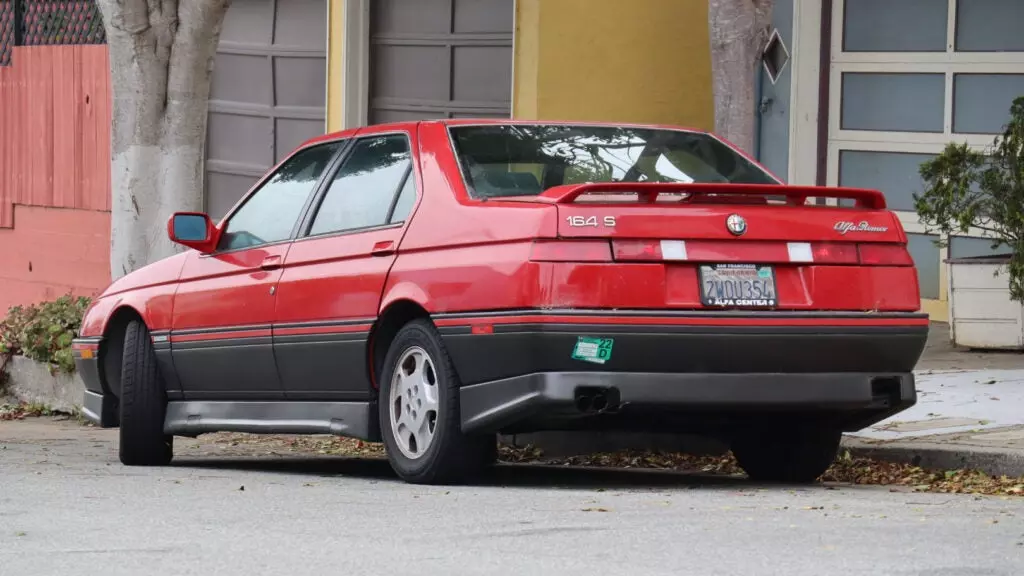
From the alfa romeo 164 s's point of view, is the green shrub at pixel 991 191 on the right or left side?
on its right

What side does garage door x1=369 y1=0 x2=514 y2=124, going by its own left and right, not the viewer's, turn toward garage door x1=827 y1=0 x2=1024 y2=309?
left

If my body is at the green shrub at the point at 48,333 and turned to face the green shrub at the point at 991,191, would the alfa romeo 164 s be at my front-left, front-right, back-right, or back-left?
front-right

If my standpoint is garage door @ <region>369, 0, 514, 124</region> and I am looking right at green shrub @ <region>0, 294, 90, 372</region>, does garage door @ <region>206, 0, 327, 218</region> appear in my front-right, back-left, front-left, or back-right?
front-right

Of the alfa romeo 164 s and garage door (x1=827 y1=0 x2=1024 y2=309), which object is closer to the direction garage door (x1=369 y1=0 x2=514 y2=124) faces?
the alfa romeo 164 s

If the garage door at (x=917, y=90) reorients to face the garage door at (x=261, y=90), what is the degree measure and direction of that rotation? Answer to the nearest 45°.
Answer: approximately 90° to its right

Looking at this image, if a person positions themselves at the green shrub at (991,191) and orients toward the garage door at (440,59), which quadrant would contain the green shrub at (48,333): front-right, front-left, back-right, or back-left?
front-left

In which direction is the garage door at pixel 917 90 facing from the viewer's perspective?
toward the camera

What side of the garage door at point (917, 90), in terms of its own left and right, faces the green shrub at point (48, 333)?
right

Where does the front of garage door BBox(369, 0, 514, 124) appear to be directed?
toward the camera

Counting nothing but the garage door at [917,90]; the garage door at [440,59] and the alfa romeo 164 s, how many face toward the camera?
2

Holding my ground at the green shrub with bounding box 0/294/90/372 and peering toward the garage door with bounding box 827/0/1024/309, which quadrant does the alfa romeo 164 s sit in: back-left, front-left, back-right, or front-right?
front-right

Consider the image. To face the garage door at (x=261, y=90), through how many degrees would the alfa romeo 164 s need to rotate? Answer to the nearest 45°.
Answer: approximately 45° to its right

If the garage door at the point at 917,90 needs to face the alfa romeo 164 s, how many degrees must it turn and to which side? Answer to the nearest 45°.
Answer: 0° — it already faces it
